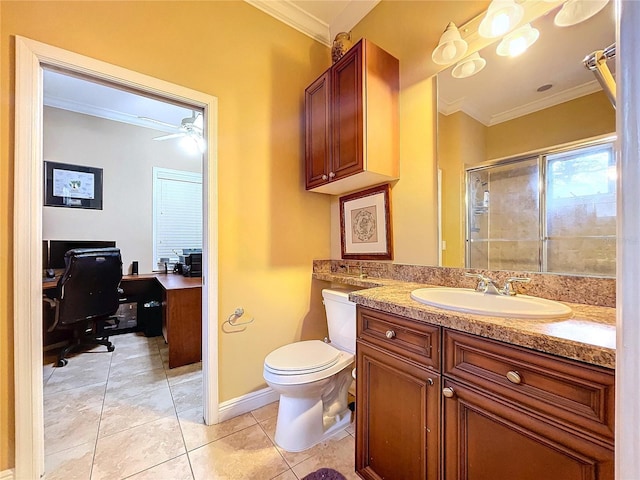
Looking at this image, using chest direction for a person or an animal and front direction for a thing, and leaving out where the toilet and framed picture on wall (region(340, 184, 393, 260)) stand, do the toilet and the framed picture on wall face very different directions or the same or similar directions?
same or similar directions

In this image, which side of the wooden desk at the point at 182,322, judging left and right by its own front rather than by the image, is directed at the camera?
front

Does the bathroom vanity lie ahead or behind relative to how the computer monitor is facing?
ahead

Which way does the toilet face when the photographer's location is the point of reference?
facing the viewer and to the left of the viewer

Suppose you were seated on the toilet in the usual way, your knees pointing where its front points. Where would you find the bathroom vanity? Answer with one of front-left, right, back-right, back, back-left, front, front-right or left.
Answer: left

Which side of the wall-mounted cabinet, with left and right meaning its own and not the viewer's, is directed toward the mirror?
left

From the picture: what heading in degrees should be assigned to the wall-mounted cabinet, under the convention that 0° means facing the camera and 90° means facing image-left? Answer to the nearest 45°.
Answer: approximately 45°

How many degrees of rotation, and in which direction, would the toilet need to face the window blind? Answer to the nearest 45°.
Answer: approximately 90° to its right

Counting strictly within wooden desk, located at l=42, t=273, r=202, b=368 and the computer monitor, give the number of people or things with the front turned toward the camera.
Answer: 2

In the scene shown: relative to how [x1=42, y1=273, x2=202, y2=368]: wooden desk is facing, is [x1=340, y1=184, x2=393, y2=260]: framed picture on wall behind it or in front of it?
in front

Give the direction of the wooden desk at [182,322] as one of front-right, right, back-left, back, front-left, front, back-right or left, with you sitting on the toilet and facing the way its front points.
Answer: right
